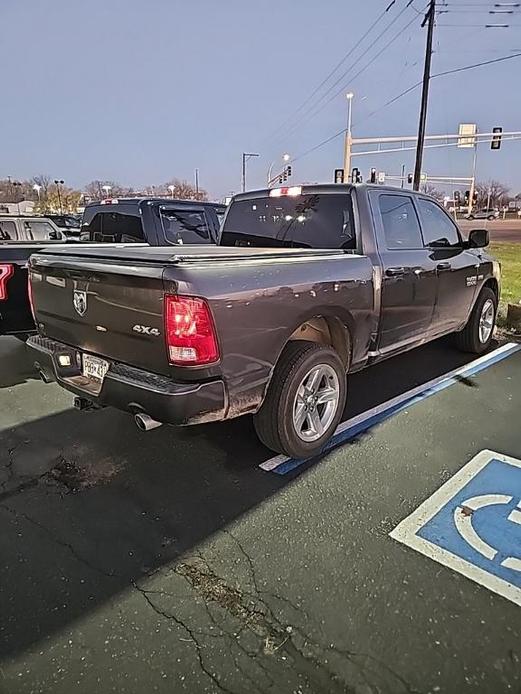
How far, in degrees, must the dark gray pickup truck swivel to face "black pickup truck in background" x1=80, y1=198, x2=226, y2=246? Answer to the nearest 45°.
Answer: approximately 45° to its left

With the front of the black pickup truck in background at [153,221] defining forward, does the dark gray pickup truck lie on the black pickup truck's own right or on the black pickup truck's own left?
on the black pickup truck's own right

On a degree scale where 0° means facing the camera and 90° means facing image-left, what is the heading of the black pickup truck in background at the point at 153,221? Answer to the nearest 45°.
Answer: approximately 225°

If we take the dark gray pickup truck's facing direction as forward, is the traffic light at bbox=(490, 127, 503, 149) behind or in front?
in front

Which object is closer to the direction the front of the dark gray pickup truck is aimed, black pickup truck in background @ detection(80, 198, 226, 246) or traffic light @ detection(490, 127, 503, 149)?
the traffic light

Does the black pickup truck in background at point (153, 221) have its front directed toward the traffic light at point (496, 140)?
yes

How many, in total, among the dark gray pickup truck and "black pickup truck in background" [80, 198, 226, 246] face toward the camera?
0

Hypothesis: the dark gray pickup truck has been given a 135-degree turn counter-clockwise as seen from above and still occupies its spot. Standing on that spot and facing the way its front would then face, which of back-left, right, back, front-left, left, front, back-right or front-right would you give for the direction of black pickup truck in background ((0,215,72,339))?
front-right

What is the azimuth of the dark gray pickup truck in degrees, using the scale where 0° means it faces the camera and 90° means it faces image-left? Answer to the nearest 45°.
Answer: approximately 225°

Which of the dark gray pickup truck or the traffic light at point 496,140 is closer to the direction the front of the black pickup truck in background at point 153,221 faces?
the traffic light

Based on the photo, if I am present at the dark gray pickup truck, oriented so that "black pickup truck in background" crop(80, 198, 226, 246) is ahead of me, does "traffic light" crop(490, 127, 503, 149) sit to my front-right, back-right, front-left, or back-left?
front-right
